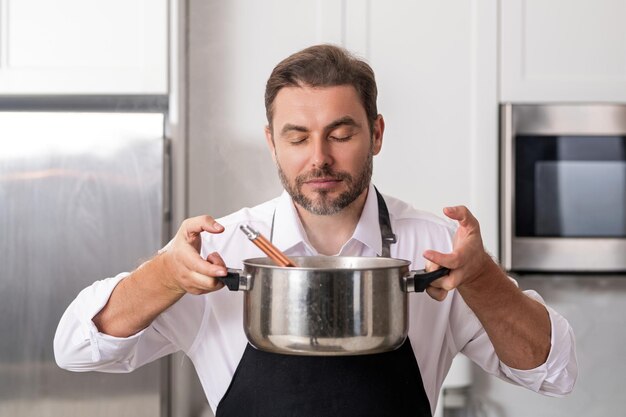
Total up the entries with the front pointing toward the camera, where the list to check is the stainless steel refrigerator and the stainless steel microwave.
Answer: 2

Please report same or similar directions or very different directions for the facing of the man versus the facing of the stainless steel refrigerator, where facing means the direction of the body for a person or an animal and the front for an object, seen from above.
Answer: same or similar directions

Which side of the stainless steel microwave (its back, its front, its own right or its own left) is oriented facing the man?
front

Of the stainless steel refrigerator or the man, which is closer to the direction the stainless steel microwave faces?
the man

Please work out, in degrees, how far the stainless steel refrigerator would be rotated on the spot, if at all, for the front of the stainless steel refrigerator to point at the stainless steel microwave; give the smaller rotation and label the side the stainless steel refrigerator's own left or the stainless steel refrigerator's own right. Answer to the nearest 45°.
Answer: approximately 90° to the stainless steel refrigerator's own left

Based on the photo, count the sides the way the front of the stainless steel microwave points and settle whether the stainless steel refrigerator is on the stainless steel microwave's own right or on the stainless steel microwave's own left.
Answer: on the stainless steel microwave's own right

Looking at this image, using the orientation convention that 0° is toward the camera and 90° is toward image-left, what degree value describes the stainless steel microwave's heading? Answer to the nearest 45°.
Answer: approximately 0°

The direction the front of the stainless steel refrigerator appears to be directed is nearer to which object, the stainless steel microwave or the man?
the man

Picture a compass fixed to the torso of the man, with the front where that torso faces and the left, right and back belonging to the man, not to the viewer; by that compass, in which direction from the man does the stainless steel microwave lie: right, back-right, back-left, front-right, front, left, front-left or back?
back-left

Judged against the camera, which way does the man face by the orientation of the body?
toward the camera

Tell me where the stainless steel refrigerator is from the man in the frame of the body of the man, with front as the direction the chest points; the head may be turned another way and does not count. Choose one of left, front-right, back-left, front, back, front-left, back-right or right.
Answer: back-right

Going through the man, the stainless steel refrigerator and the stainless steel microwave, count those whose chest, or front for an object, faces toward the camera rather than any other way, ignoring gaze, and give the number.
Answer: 3

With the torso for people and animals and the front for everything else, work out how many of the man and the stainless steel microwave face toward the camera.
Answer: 2

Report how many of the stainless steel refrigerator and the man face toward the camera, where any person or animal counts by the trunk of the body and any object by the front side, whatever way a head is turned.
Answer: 2

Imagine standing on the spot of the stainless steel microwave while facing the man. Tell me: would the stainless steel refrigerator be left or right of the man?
right

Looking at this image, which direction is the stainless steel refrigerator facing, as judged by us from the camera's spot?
facing the viewer
